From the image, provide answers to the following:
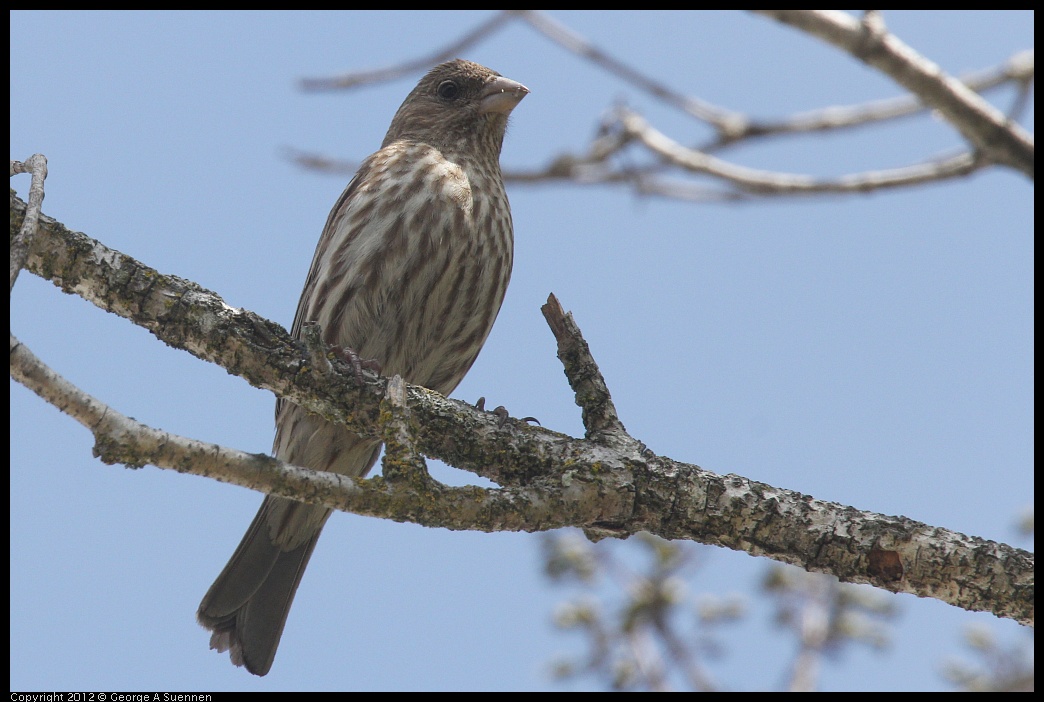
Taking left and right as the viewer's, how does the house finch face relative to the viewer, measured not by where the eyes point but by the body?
facing the viewer and to the right of the viewer

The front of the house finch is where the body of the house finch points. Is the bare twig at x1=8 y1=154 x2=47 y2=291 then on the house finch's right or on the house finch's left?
on the house finch's right
